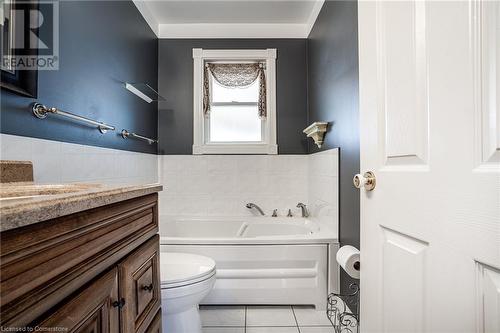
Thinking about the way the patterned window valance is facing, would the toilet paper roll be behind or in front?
in front

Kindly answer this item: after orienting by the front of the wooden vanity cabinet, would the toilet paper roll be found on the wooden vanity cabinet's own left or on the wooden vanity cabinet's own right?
on the wooden vanity cabinet's own left

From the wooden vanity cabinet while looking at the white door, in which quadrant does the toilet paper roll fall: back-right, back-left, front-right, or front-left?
front-left

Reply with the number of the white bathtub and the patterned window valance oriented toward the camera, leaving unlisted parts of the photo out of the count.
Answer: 2

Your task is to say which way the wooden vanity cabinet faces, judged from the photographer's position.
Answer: facing the viewer and to the right of the viewer

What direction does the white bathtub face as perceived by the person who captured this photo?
facing the viewer

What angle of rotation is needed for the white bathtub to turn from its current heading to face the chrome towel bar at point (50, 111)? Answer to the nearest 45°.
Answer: approximately 45° to its right

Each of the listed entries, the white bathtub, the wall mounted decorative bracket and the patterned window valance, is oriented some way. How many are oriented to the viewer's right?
0

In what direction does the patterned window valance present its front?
toward the camera

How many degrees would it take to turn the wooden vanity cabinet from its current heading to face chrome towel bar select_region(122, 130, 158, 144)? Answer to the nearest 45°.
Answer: approximately 135° to its left

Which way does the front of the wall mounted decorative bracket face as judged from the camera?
facing the viewer and to the left of the viewer
